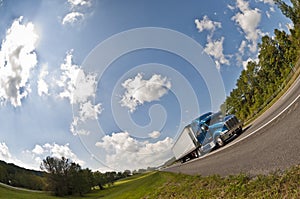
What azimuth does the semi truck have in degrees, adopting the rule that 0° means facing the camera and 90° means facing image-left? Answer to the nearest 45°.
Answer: approximately 315°
